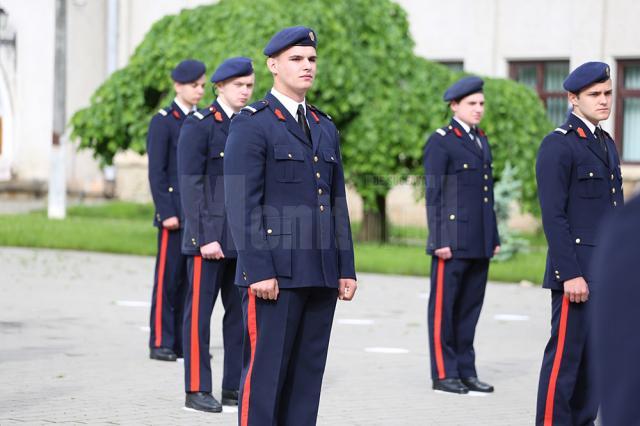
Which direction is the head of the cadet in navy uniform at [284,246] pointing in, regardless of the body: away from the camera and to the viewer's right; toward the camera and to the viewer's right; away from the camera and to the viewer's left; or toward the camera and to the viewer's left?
toward the camera and to the viewer's right

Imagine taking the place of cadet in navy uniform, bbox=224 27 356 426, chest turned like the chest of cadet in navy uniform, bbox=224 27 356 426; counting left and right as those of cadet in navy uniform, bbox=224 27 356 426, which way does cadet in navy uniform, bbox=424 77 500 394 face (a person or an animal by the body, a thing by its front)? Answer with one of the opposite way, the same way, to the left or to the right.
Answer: the same way

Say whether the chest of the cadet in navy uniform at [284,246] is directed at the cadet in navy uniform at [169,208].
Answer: no

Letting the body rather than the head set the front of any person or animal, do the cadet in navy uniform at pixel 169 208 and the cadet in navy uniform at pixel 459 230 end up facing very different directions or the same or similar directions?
same or similar directions

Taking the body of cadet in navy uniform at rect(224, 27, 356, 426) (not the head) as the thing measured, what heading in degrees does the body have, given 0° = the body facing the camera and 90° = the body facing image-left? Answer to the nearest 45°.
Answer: approximately 315°

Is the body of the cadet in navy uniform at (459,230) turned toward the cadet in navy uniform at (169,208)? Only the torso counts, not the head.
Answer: no

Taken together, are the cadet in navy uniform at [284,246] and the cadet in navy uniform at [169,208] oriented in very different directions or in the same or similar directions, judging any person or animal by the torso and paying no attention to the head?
same or similar directions

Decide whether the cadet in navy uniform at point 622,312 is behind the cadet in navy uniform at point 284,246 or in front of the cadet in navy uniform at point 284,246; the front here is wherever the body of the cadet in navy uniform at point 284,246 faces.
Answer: in front

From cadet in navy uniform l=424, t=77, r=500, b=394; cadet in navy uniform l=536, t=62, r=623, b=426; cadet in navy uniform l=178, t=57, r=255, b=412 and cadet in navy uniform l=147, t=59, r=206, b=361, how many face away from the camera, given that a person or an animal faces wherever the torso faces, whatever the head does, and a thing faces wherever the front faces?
0

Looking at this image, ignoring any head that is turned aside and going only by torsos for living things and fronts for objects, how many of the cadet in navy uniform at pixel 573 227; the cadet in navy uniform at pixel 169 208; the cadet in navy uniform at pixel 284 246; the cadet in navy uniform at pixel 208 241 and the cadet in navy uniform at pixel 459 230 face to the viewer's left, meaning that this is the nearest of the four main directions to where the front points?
0

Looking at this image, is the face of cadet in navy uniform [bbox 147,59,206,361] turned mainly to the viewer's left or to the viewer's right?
to the viewer's right

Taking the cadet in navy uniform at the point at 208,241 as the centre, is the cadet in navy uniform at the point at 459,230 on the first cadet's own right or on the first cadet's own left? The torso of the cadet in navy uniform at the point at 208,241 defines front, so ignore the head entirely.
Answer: on the first cadet's own left

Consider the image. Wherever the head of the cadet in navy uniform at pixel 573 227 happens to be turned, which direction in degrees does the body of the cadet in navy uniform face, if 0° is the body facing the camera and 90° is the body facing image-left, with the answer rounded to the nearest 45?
approximately 315°

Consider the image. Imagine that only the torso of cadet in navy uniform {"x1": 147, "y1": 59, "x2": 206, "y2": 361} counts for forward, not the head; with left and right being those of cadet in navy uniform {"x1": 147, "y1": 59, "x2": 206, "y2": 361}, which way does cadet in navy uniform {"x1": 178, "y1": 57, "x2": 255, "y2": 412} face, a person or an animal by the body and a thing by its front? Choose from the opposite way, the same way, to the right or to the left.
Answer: the same way

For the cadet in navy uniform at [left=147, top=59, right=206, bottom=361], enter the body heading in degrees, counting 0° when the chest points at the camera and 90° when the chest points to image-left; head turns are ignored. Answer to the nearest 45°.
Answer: approximately 315°

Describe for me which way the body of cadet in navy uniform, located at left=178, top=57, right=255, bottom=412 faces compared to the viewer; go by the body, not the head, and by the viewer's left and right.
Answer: facing the viewer and to the right of the viewer
